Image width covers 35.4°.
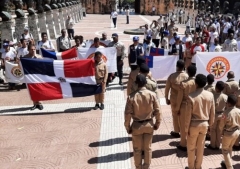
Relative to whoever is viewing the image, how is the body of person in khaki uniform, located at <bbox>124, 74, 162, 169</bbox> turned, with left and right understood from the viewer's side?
facing away from the viewer

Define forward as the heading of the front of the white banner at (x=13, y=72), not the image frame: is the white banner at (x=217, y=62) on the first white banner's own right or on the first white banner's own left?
on the first white banner's own left

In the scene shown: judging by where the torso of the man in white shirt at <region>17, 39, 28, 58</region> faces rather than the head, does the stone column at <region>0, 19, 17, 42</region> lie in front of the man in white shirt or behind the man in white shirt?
behind

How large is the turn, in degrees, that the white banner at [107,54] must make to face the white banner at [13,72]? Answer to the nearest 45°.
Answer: approximately 90° to its right

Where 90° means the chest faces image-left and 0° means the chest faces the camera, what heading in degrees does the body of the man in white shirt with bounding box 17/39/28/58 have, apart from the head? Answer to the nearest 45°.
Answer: approximately 315°

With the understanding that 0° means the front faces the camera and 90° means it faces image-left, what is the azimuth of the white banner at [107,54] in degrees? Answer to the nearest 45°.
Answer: approximately 0°

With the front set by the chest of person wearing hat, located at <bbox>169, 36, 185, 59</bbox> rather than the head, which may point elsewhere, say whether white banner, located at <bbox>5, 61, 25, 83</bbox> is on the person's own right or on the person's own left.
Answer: on the person's own right

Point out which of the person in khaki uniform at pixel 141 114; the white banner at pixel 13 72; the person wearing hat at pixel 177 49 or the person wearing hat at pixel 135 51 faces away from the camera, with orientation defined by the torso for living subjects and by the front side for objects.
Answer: the person in khaki uniform

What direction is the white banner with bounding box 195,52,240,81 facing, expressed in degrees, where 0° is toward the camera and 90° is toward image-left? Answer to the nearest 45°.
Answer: approximately 0°
